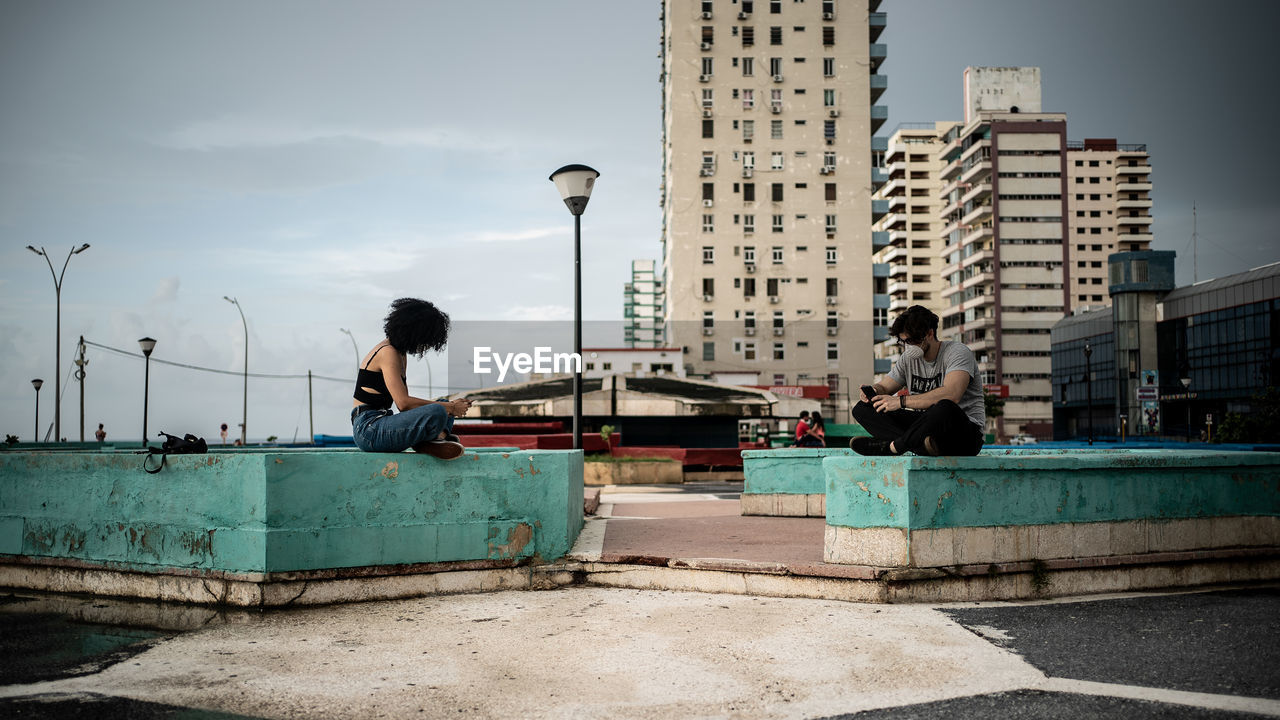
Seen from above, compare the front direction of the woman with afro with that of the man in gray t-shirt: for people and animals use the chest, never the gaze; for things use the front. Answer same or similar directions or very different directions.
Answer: very different directions

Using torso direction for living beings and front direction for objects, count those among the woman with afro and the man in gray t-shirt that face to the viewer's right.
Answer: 1

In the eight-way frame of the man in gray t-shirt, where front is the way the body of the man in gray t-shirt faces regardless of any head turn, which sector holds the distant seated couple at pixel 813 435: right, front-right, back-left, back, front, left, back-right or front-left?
back-right

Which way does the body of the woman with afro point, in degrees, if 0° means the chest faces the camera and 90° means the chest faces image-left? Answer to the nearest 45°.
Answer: approximately 270°

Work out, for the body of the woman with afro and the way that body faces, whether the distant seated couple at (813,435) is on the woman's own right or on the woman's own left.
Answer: on the woman's own left

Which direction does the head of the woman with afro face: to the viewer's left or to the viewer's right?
to the viewer's right

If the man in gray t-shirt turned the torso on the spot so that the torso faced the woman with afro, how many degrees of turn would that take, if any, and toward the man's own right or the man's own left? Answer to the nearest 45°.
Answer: approximately 45° to the man's own right

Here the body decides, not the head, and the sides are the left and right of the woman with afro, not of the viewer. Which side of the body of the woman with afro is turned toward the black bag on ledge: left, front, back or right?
back

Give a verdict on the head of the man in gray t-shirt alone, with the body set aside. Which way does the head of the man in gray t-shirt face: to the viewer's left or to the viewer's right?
to the viewer's left

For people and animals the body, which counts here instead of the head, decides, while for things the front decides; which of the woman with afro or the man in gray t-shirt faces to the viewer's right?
the woman with afro

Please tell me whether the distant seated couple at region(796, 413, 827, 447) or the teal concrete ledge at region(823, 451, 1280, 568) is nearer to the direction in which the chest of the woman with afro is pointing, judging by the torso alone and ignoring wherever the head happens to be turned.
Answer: the teal concrete ledge
